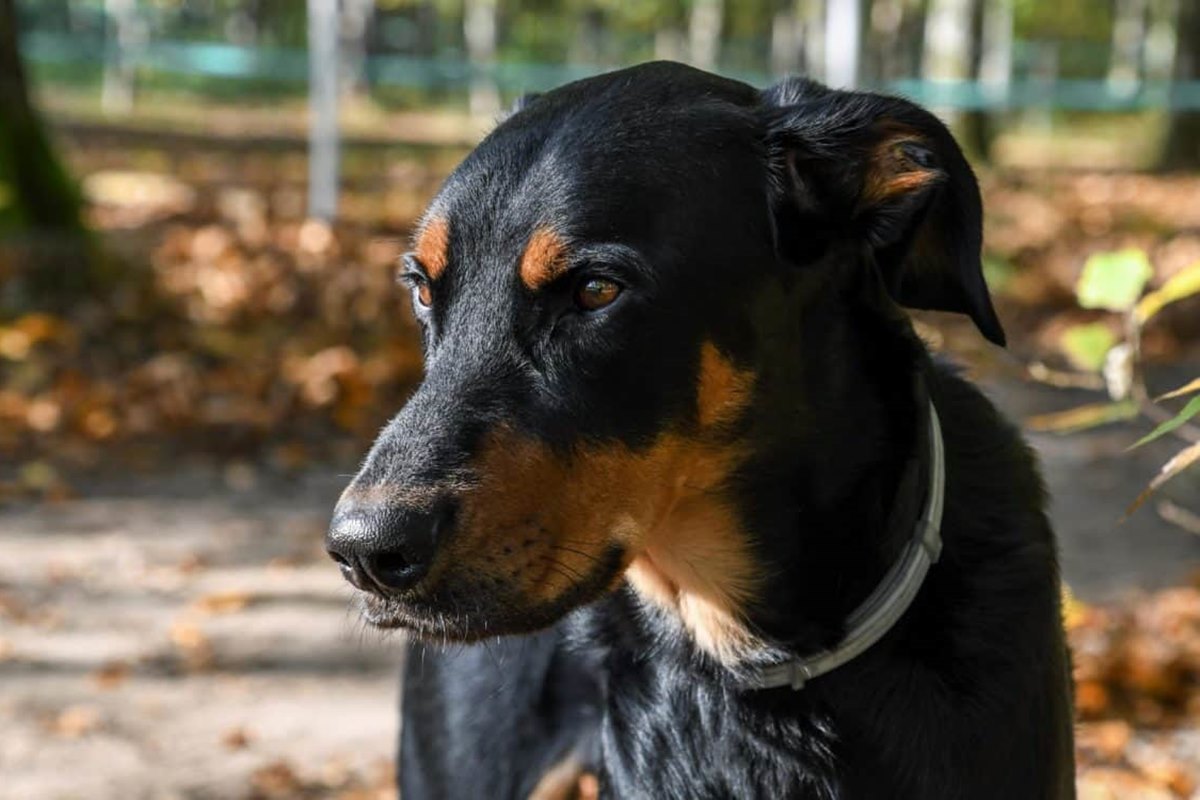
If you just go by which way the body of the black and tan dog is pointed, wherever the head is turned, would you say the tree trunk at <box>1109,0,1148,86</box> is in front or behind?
behind

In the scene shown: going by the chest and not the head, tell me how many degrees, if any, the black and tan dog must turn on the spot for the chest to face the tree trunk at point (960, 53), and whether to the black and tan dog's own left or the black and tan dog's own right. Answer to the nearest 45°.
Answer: approximately 135° to the black and tan dog's own right

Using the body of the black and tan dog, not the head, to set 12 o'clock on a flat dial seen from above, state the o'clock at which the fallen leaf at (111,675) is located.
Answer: The fallen leaf is roughly at 3 o'clock from the black and tan dog.

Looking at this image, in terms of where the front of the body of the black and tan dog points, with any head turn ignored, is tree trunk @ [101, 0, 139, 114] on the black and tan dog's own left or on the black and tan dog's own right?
on the black and tan dog's own right

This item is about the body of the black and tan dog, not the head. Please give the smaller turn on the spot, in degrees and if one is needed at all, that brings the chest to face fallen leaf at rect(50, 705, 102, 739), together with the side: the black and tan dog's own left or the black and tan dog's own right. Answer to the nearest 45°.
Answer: approximately 90° to the black and tan dog's own right

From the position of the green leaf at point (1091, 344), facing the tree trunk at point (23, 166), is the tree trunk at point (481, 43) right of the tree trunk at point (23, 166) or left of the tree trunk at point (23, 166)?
right

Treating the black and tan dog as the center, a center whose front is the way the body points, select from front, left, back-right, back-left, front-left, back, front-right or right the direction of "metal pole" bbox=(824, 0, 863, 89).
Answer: back-right

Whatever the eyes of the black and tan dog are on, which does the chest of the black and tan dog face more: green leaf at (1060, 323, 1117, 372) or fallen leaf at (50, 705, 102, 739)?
the fallen leaf

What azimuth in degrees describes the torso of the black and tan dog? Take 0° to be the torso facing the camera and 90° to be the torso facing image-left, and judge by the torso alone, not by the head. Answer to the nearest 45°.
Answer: approximately 45°

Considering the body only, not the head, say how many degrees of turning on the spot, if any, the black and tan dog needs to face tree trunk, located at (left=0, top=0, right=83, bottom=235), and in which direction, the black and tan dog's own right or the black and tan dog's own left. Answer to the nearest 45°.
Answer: approximately 90° to the black and tan dog's own right

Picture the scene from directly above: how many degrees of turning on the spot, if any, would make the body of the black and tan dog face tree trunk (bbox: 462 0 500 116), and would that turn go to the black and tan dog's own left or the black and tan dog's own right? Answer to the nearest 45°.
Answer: approximately 135° to the black and tan dog's own right
